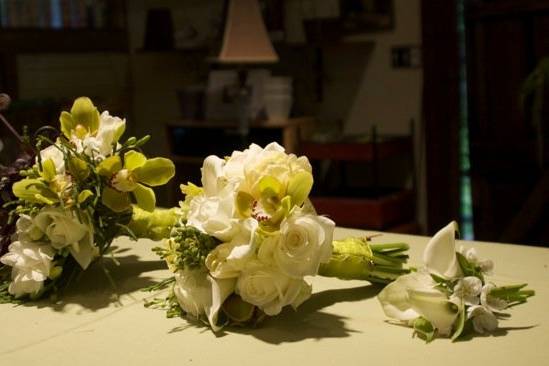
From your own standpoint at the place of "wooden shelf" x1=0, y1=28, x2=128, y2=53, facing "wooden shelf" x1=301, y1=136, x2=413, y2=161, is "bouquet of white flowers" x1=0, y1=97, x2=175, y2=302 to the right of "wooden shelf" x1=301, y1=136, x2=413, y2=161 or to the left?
right

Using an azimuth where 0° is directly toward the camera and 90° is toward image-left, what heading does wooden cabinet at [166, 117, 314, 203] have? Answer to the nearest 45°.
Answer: approximately 0°

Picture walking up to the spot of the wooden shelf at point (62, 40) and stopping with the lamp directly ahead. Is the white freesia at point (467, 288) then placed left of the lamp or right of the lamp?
right

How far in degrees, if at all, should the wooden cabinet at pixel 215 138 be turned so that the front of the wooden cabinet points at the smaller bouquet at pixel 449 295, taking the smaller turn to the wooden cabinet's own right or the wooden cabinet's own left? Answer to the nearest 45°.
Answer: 0° — it already faces it

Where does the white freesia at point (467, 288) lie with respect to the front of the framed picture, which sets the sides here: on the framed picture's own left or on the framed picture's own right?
on the framed picture's own left

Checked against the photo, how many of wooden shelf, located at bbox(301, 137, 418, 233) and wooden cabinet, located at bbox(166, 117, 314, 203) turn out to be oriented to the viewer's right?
0

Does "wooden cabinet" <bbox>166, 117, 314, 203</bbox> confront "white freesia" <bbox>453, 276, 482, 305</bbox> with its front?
yes

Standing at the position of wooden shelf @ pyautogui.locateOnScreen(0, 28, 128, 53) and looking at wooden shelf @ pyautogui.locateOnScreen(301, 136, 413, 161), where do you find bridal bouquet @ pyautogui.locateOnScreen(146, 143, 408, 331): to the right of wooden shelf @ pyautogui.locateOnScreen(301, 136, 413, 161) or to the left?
right

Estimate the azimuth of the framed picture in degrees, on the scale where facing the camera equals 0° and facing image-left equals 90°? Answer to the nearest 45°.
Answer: approximately 45°

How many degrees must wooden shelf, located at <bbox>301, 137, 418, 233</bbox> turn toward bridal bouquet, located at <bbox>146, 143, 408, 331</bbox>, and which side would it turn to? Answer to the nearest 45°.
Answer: approximately 45° to its left

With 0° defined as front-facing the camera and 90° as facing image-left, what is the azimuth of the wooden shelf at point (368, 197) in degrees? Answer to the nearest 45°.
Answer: approximately 45°
